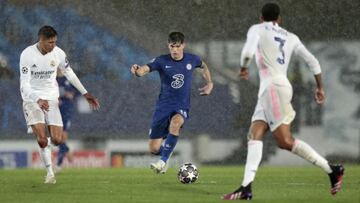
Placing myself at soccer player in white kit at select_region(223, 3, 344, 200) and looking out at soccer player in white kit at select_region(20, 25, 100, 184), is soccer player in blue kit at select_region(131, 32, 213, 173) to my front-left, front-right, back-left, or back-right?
front-right

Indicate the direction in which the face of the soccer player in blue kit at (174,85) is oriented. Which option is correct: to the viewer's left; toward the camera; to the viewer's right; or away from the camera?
toward the camera

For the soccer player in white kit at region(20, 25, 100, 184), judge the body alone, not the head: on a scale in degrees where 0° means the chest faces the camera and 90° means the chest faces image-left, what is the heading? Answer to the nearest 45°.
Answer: approximately 315°

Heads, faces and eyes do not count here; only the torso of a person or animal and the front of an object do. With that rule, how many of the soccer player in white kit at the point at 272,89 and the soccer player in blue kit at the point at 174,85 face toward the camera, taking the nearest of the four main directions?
1

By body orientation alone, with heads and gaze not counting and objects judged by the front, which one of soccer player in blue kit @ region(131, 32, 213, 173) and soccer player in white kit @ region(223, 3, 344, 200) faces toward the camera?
the soccer player in blue kit

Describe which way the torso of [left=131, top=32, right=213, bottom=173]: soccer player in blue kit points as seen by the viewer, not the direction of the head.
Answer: toward the camera

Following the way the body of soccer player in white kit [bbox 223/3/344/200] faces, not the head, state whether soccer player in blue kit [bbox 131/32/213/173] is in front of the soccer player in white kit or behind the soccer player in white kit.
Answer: in front

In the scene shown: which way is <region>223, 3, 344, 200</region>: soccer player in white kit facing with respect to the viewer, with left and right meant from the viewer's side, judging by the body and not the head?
facing away from the viewer and to the left of the viewer

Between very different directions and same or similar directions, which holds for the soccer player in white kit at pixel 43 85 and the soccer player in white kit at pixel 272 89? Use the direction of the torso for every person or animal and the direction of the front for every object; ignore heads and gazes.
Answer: very different directions

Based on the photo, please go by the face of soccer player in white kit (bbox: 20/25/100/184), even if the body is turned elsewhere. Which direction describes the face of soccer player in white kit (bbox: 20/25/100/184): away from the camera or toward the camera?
toward the camera
